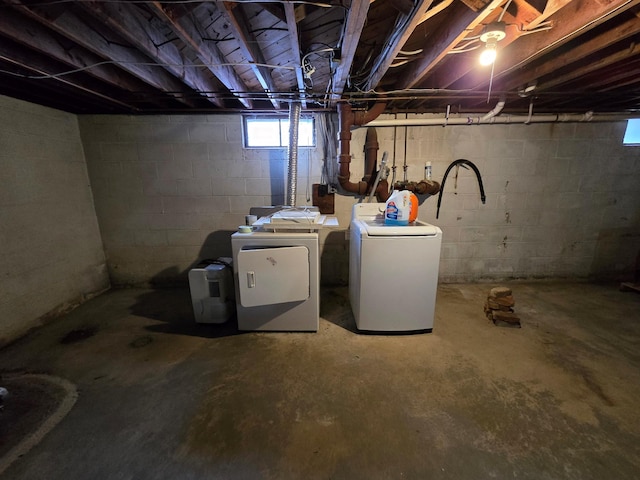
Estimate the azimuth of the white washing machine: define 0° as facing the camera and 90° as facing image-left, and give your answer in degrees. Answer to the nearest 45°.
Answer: approximately 0°

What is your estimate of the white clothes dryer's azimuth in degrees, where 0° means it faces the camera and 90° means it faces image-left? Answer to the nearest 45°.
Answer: approximately 0°

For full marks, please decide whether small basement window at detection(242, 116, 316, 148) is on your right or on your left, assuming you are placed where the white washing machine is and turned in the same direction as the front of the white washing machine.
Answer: on your right

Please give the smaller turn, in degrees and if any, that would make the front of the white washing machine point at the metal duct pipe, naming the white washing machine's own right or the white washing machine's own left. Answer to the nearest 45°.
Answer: approximately 135° to the white washing machine's own right

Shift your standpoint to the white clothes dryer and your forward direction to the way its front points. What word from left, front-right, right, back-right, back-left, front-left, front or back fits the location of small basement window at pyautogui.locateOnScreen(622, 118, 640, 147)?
left

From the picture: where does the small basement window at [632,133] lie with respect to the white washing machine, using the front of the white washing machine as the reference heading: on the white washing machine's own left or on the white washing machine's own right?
on the white washing machine's own left

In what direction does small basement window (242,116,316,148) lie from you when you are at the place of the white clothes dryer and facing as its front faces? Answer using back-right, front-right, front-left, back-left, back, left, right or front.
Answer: back

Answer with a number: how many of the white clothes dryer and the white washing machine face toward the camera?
2
